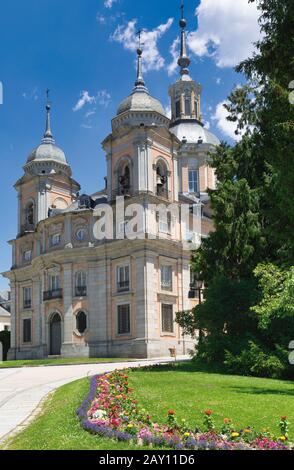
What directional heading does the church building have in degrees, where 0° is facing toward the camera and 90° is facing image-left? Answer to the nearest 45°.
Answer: approximately 45°

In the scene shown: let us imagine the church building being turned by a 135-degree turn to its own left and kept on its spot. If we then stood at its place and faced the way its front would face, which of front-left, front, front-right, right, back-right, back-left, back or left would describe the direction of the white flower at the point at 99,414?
right

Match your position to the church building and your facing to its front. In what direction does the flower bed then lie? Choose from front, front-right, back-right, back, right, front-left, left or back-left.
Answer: front-left
